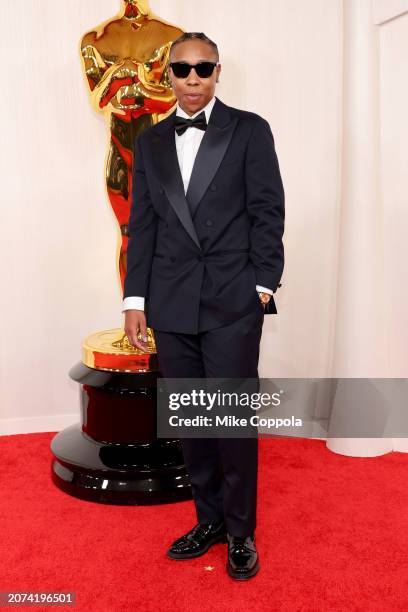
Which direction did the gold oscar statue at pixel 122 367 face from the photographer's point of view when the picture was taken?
facing the viewer

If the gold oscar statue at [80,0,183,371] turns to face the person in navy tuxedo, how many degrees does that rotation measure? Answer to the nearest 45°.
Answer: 0° — it already faces them

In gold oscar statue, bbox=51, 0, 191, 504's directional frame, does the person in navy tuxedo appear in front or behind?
in front
